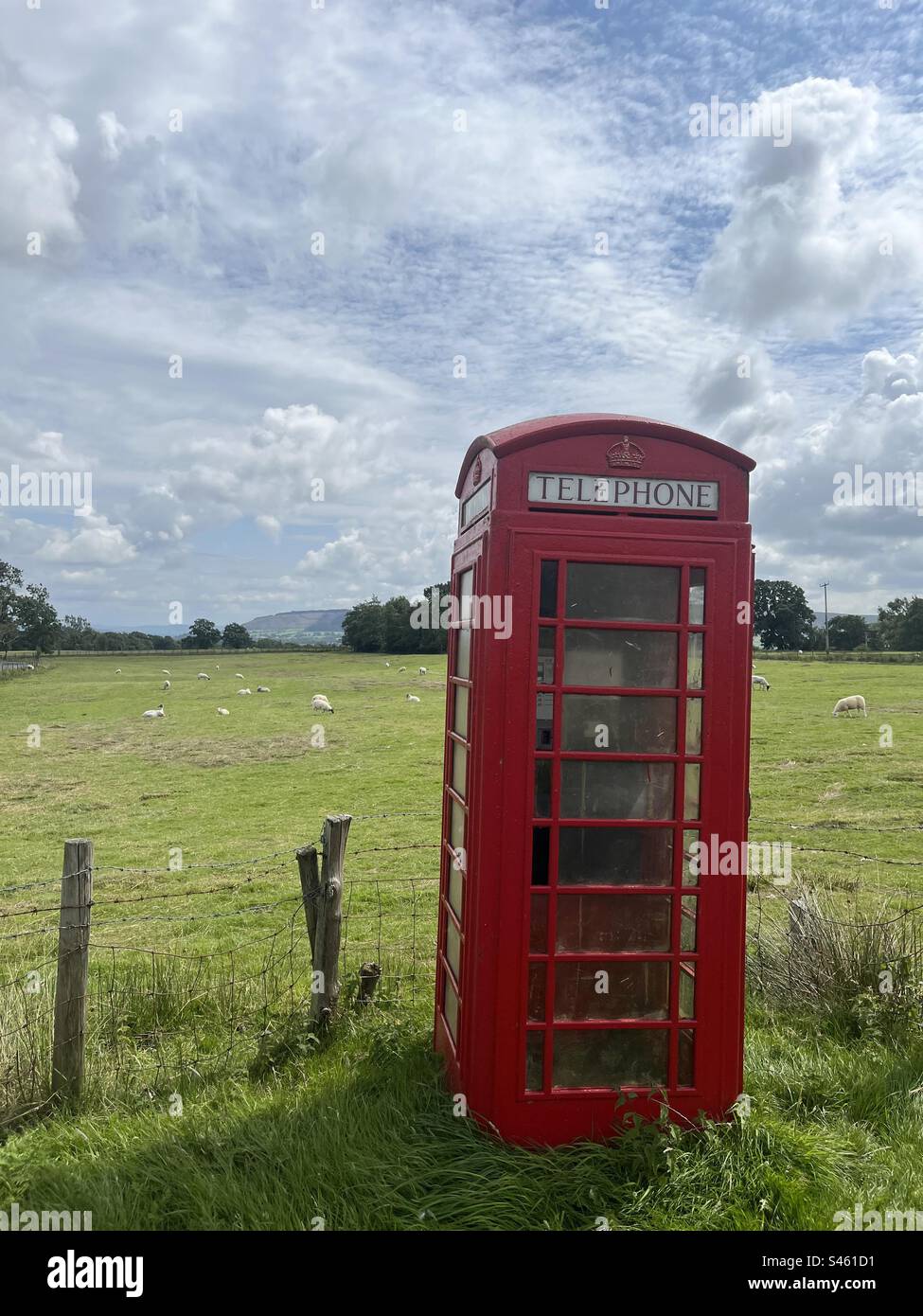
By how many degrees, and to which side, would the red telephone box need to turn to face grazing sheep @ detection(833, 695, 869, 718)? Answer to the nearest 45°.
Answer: approximately 180°

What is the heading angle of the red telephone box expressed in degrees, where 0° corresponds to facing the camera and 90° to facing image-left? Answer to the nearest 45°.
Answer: approximately 0°

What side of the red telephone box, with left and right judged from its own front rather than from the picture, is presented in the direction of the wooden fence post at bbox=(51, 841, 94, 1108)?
right
